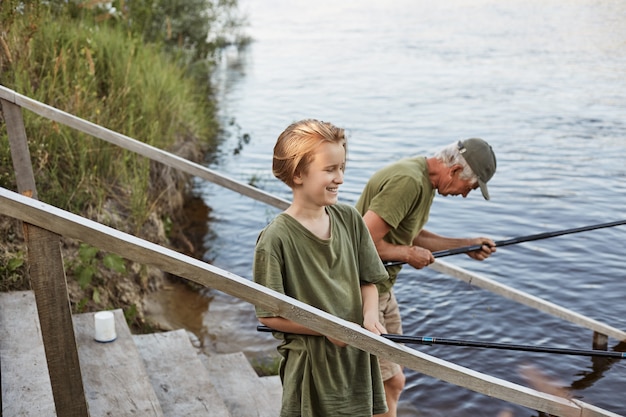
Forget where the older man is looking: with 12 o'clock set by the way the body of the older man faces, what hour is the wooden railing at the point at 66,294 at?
The wooden railing is roughly at 4 o'clock from the older man.

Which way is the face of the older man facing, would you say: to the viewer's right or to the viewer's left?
to the viewer's right

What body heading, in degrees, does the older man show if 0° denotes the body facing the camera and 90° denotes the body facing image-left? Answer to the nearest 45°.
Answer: approximately 270°

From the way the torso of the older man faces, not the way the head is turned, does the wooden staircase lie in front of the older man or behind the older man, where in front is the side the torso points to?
behind

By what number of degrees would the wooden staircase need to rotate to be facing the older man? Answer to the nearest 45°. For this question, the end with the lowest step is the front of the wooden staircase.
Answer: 0° — it already faces them
